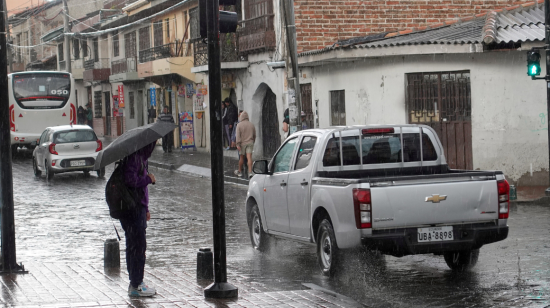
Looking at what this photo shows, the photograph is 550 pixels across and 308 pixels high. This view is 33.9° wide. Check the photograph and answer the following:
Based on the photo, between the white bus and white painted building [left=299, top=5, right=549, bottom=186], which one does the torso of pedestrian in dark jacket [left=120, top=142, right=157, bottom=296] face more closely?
the white painted building

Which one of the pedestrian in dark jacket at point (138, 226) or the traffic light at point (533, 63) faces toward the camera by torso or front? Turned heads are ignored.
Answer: the traffic light

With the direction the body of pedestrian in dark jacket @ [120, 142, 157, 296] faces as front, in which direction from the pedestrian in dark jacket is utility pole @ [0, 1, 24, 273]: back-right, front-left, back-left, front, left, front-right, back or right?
back-left

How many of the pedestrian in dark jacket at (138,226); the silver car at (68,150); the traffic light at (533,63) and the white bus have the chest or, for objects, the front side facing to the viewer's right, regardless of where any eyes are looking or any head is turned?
1

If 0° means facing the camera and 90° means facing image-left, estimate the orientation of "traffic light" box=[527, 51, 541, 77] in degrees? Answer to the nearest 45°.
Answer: approximately 0°

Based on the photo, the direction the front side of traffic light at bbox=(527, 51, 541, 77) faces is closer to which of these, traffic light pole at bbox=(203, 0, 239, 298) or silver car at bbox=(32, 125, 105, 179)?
the traffic light pole

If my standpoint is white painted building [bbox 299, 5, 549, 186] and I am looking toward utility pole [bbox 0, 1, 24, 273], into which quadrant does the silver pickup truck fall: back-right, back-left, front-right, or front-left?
front-left

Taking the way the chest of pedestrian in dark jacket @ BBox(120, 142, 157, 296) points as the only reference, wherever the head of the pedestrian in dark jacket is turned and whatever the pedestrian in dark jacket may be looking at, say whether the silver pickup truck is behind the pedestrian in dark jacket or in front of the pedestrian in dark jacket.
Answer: in front

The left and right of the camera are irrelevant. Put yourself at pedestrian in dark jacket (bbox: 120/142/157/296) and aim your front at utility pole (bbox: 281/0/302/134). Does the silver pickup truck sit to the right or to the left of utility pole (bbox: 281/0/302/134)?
right

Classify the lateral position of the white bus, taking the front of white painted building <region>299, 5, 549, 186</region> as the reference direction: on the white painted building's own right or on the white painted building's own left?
on the white painted building's own right

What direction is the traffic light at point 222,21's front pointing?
away from the camera

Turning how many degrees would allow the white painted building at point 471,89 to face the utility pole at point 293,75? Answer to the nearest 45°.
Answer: approximately 45° to its right
